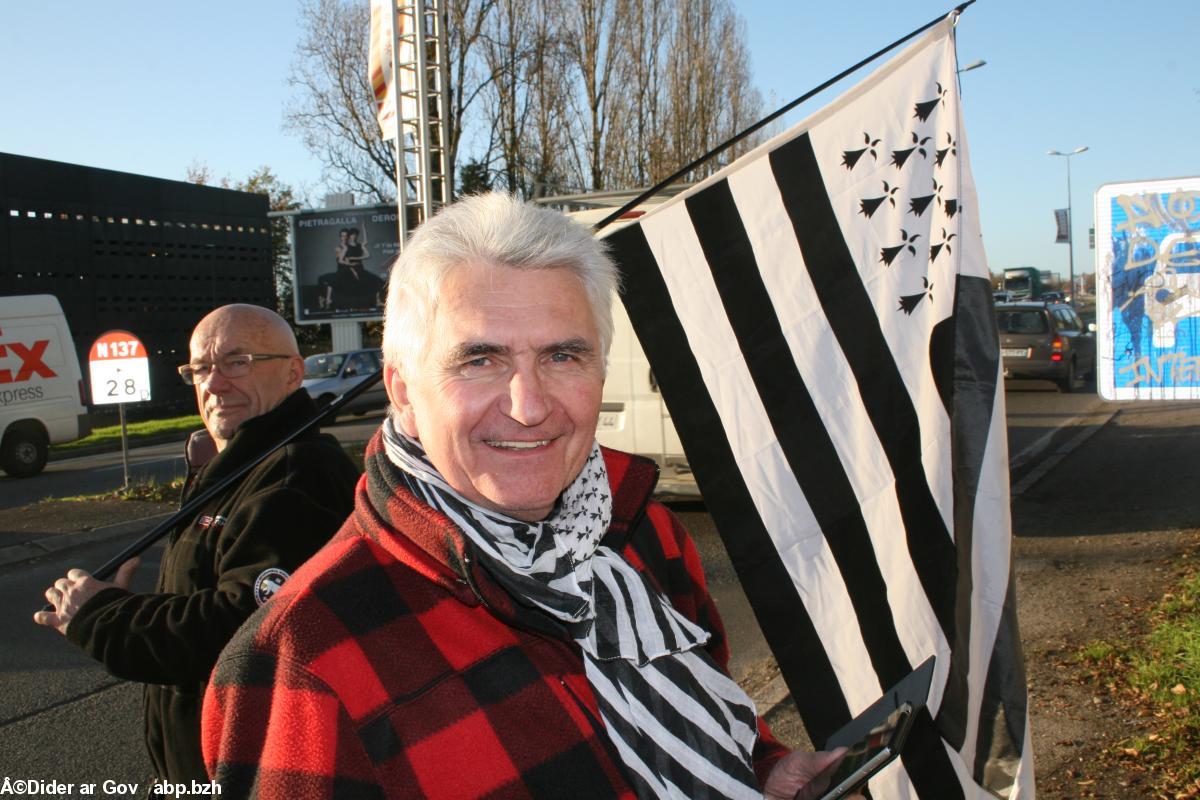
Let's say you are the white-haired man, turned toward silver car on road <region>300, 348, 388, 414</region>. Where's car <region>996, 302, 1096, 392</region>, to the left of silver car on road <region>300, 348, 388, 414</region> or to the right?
right

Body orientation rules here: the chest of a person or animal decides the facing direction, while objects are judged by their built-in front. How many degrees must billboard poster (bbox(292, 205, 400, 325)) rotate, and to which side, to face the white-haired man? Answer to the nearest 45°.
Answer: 0° — it already faces them

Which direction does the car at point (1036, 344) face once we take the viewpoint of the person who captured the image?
facing away from the viewer and to the right of the viewer

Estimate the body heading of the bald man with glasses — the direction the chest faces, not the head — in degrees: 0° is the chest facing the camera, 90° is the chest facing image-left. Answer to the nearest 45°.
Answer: approximately 45°

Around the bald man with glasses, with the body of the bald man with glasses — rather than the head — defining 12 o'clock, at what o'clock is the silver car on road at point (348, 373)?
The silver car on road is roughly at 5 o'clock from the bald man with glasses.

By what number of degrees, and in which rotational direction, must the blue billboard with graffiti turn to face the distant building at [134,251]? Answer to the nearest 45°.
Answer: approximately 135° to its right
